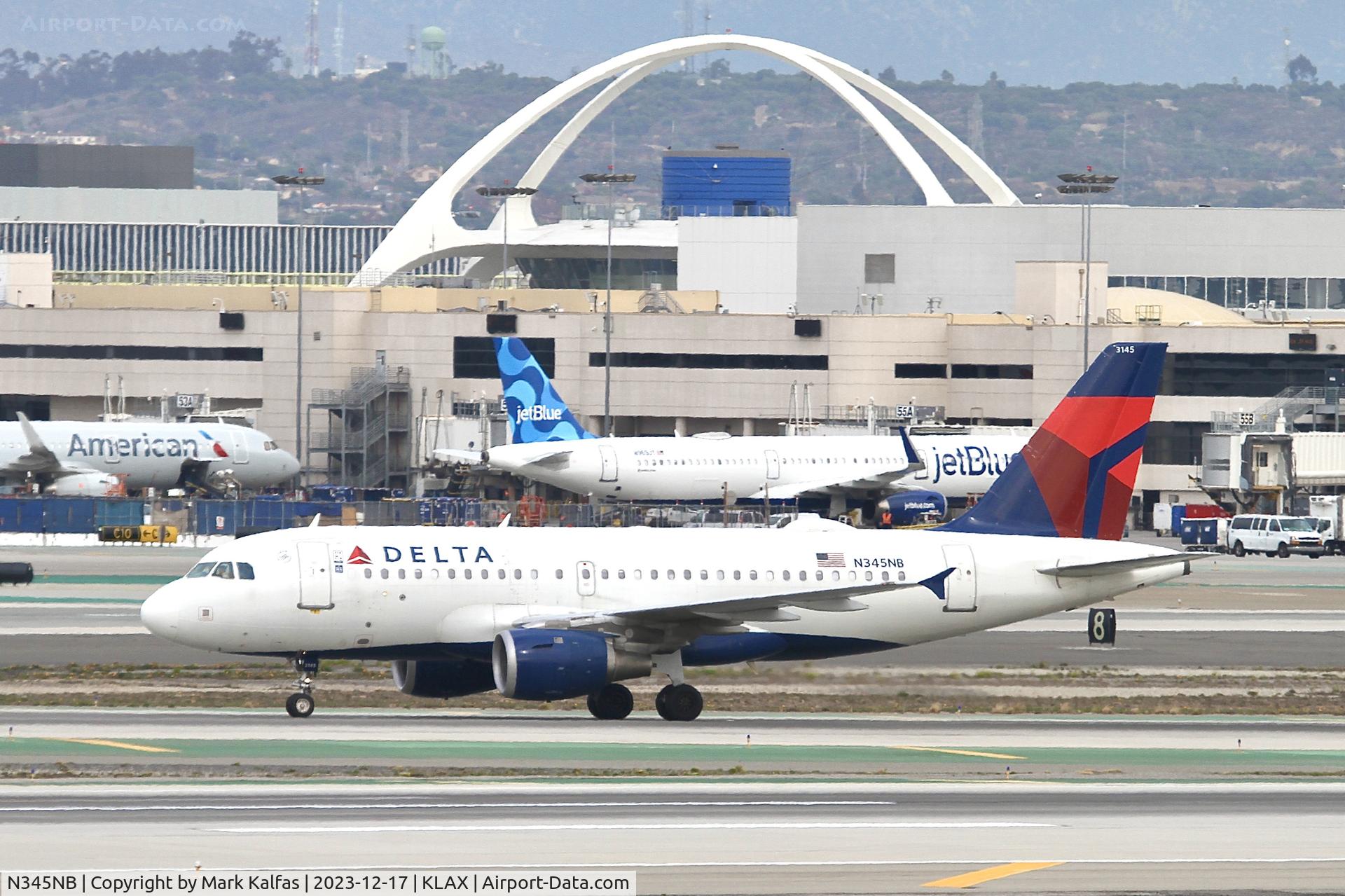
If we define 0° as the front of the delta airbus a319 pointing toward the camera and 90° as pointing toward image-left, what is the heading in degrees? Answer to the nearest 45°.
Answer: approximately 90°
